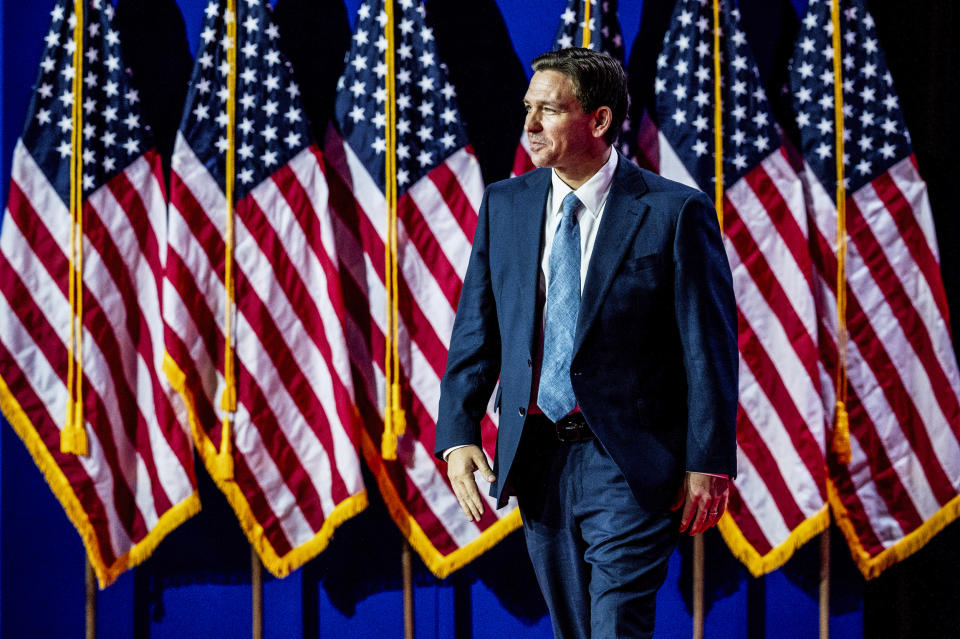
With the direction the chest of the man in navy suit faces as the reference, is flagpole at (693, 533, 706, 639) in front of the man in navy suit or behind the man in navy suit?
behind

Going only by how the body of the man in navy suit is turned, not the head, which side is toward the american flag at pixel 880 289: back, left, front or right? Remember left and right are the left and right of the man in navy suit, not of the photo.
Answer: back

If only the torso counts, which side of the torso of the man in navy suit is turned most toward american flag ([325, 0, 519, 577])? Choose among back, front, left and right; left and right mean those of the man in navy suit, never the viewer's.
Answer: right

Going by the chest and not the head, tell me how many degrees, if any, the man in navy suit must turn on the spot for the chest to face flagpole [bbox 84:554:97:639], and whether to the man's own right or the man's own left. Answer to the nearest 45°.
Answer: approximately 90° to the man's own right

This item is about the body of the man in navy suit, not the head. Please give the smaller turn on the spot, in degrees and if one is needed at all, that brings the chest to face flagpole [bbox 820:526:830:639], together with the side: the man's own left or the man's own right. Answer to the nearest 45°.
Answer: approximately 180°

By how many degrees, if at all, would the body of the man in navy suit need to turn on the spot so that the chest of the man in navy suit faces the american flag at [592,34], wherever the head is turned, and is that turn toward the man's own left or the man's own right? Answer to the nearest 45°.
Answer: approximately 135° to the man's own right

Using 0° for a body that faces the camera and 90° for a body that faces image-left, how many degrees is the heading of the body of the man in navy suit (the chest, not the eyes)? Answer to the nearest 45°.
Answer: approximately 45°

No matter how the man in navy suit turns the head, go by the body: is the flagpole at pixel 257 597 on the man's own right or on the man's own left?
on the man's own right
